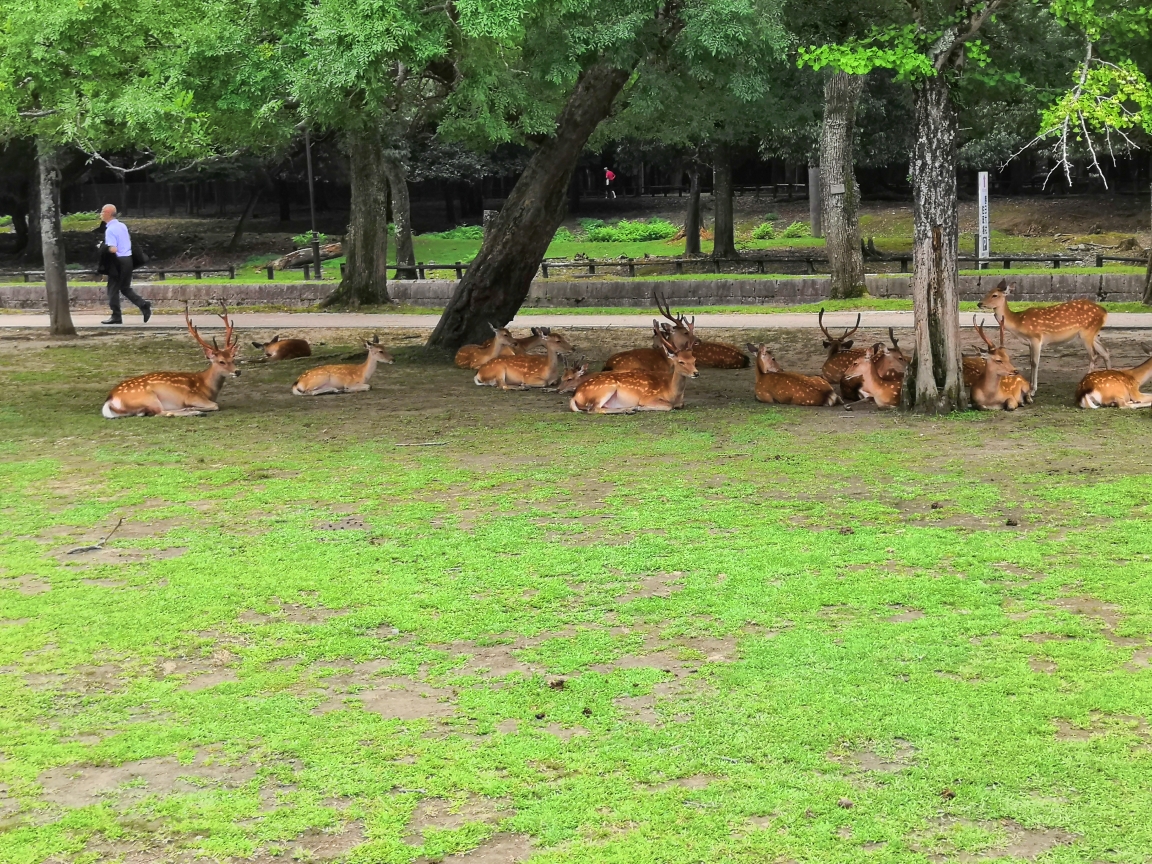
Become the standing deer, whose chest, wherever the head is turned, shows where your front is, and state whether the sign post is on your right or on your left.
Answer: on your right

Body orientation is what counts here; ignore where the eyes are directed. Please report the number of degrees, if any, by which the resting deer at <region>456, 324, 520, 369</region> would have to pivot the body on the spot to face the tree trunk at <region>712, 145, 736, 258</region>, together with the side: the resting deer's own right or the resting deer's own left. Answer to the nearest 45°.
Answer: approximately 90° to the resting deer's own left

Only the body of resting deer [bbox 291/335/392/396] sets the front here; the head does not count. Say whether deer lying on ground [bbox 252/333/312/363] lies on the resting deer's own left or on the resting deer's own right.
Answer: on the resting deer's own left

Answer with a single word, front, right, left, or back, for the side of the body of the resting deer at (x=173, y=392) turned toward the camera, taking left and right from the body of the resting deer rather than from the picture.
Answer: right

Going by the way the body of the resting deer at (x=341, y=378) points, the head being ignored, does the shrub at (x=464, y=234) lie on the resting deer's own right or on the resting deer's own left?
on the resting deer's own left

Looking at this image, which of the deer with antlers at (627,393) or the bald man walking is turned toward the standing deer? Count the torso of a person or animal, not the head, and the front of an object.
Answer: the deer with antlers

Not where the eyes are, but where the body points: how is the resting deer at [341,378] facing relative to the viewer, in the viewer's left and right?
facing to the right of the viewer

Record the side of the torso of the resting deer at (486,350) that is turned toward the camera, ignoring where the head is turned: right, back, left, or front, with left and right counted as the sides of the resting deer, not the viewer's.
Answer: right

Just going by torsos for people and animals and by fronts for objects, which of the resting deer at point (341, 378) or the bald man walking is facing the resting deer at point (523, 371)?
the resting deer at point (341, 378)

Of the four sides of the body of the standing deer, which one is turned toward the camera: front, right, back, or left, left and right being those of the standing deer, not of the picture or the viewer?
left

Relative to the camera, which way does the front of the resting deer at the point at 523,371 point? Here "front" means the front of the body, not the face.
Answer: to the viewer's right

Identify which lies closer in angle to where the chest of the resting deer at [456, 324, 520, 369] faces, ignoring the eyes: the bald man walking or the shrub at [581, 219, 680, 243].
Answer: the shrub

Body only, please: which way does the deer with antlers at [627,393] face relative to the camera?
to the viewer's right
